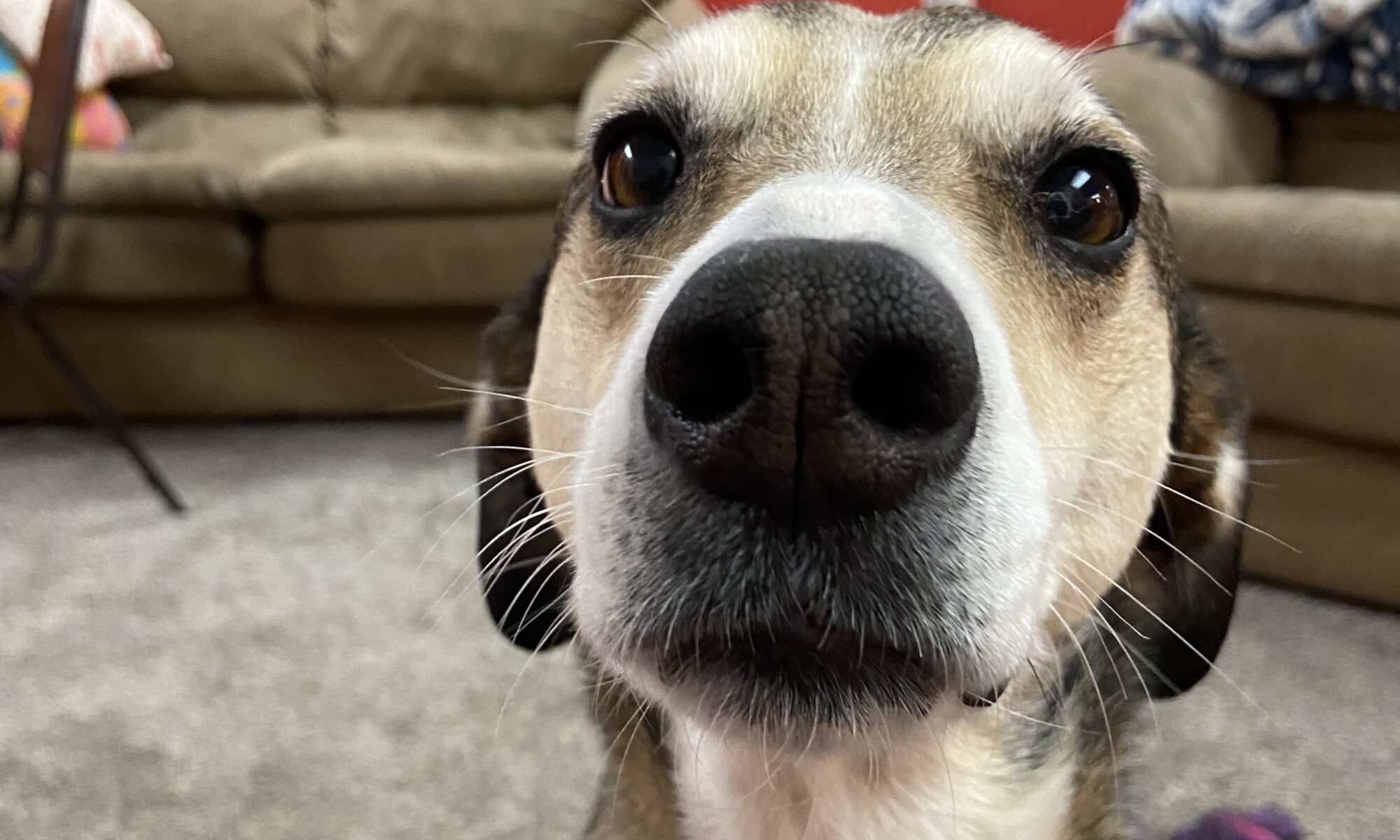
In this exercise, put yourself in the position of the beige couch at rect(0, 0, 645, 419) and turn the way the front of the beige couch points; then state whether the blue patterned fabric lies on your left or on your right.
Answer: on your left

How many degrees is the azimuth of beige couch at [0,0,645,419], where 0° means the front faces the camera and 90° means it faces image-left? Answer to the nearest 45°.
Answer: approximately 0°

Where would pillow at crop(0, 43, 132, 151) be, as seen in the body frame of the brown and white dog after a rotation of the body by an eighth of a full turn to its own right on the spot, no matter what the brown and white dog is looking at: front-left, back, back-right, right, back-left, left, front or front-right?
right

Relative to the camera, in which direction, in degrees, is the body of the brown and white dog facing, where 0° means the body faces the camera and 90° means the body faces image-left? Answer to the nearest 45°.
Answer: approximately 0°

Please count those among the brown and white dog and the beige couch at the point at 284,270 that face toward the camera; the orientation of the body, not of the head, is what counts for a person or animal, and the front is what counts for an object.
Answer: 2

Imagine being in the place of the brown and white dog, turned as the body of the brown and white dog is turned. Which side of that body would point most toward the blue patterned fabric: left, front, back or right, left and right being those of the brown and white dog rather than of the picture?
back

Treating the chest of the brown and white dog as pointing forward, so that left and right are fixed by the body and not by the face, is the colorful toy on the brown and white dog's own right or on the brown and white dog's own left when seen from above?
on the brown and white dog's own left

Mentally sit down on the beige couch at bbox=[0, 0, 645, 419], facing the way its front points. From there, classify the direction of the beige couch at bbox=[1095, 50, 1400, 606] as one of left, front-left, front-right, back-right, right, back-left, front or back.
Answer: front-left
